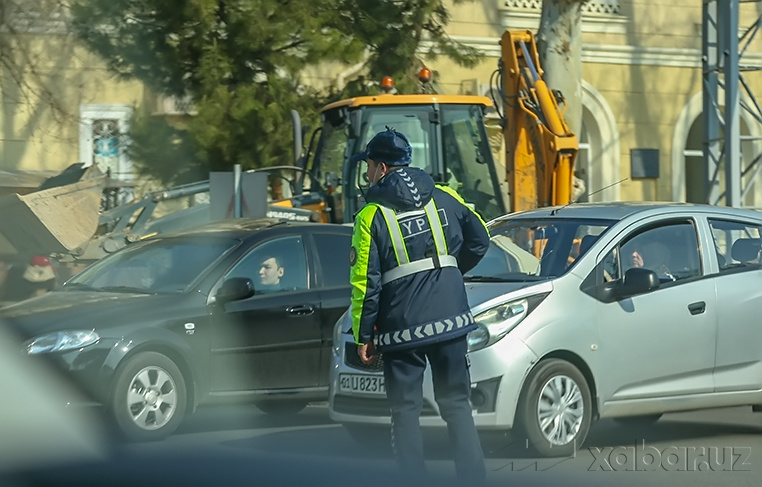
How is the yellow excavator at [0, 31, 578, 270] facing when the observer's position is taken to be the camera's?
facing to the left of the viewer

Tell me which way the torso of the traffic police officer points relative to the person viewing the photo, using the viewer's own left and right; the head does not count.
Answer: facing away from the viewer and to the left of the viewer

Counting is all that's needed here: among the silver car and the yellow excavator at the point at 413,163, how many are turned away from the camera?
0

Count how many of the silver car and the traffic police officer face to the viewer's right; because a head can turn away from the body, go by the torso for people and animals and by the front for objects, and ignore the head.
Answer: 0

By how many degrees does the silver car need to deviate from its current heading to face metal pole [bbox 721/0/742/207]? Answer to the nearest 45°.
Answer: approximately 135° to its right

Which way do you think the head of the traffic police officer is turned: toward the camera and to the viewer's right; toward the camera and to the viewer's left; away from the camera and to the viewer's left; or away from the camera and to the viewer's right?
away from the camera and to the viewer's left

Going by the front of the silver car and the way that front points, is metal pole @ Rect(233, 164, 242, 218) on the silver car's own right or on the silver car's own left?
on the silver car's own right

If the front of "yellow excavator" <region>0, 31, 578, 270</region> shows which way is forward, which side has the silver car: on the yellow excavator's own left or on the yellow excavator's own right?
on the yellow excavator's own left

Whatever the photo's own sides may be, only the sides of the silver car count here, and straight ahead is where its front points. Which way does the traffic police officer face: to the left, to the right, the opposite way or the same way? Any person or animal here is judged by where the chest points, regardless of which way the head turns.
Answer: to the right
